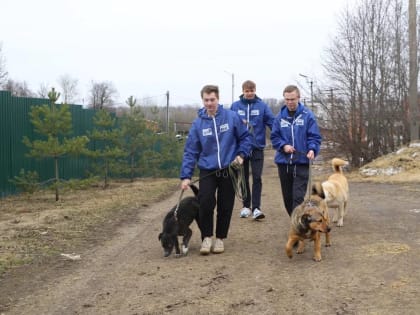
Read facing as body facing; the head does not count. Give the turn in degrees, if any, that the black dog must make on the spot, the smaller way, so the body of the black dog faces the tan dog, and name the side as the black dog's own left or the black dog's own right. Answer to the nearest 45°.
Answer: approximately 180°

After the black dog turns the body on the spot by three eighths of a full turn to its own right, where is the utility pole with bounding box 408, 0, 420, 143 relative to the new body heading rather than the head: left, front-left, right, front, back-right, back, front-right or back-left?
front-right

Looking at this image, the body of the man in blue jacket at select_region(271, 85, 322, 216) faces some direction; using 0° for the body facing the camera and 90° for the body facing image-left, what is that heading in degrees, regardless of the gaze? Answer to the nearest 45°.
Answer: approximately 0°

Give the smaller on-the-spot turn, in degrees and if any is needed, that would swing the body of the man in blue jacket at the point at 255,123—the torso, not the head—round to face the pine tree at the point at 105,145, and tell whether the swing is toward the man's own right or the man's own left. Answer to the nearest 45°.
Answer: approximately 135° to the man's own right

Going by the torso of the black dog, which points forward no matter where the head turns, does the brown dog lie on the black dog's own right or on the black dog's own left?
on the black dog's own left

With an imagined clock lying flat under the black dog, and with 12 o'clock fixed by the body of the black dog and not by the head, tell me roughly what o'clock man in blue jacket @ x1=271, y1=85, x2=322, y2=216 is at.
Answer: The man in blue jacket is roughly at 7 o'clock from the black dog.

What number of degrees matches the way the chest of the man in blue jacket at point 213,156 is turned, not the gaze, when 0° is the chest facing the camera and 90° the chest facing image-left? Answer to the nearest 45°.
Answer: approximately 0°

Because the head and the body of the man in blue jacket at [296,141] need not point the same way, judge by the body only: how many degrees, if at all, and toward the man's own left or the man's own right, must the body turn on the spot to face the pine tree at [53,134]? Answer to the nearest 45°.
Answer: approximately 135° to the man's own right

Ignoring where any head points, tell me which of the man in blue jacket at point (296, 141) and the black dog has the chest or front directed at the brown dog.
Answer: the man in blue jacket

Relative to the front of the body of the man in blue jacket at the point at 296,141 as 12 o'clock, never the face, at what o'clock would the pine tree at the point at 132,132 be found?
The pine tree is roughly at 5 o'clock from the man in blue jacket.
